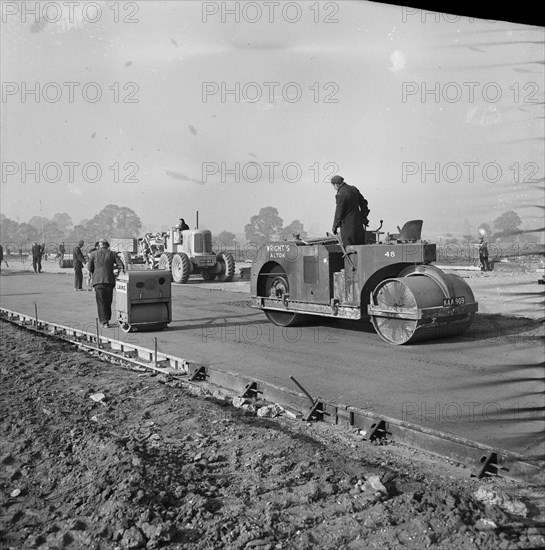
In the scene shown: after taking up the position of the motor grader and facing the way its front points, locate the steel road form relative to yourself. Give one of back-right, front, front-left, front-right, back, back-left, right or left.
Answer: back-left

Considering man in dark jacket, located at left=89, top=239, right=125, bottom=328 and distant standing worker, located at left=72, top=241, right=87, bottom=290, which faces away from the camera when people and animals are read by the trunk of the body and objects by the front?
the man in dark jacket

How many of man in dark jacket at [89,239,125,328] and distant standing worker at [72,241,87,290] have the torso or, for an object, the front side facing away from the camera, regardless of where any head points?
1

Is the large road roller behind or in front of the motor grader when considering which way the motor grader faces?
behind

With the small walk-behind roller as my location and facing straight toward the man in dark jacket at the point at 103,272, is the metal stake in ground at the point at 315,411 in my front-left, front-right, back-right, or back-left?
back-left

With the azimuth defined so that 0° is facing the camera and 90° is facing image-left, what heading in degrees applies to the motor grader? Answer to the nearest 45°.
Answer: approximately 135°

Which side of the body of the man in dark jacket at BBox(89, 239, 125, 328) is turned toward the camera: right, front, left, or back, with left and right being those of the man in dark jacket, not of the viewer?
back

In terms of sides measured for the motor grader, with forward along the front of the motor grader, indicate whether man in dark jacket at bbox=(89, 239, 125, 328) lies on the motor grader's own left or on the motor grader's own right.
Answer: on the motor grader's own left
